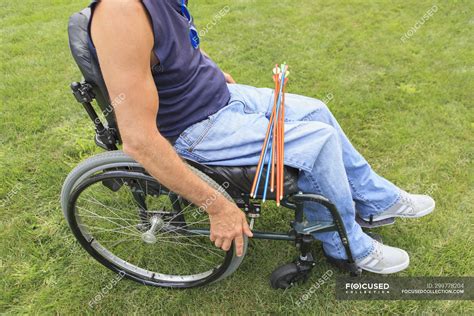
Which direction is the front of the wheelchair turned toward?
to the viewer's right

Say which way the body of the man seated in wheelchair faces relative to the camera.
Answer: to the viewer's right
